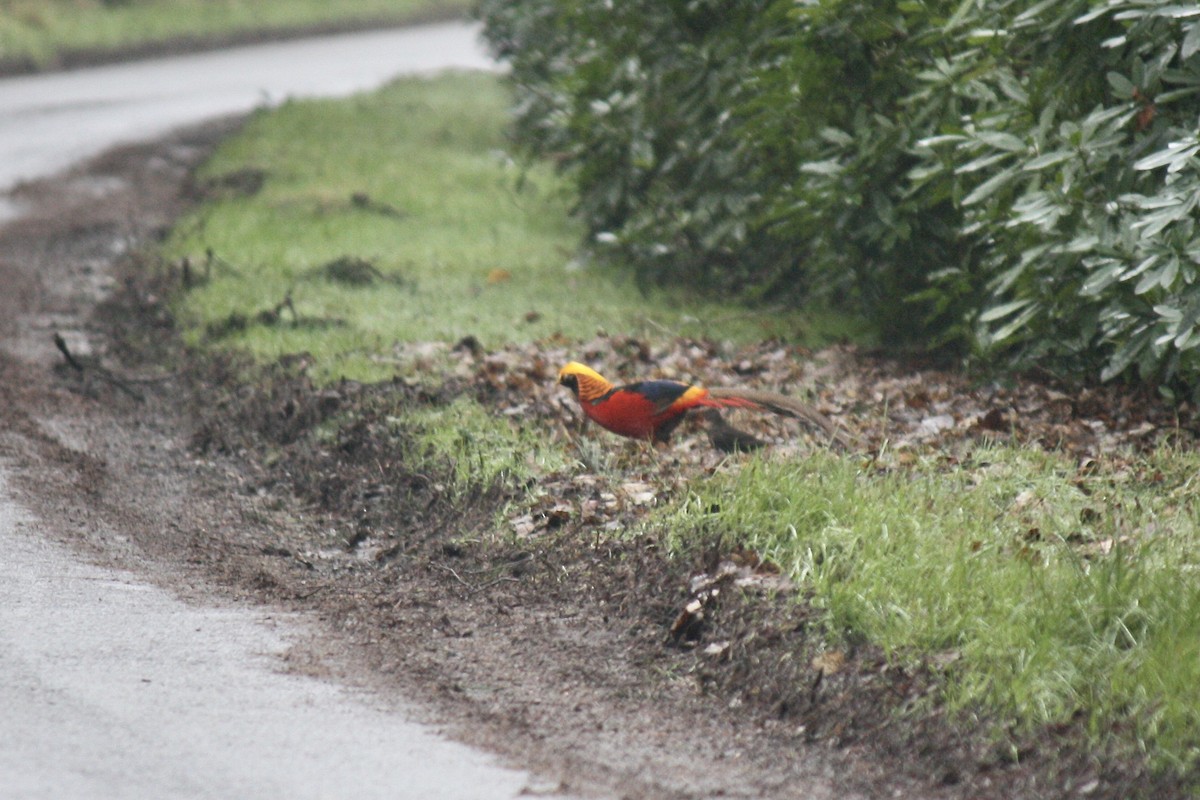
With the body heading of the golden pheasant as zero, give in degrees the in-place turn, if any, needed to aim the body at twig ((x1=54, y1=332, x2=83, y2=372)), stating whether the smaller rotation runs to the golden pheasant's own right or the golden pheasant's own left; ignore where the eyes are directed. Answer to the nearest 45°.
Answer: approximately 45° to the golden pheasant's own right

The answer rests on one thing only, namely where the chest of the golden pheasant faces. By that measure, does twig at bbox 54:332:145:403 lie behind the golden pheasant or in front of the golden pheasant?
in front

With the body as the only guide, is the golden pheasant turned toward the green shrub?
no

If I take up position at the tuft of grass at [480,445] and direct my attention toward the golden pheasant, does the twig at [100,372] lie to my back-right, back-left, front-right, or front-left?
back-left

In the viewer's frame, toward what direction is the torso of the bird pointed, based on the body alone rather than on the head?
to the viewer's left

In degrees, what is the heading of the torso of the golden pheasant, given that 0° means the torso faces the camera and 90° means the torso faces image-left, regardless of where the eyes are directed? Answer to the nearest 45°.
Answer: approximately 90°

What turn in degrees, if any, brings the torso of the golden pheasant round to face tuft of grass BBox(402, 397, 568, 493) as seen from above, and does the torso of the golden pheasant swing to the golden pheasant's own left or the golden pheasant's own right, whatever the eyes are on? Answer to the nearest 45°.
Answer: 0° — it already faces it

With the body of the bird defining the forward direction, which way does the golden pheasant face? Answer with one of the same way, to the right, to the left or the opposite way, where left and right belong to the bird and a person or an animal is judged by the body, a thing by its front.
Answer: the same way

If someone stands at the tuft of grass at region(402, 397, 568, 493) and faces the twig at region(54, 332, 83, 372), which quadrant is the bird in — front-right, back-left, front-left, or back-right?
back-right
